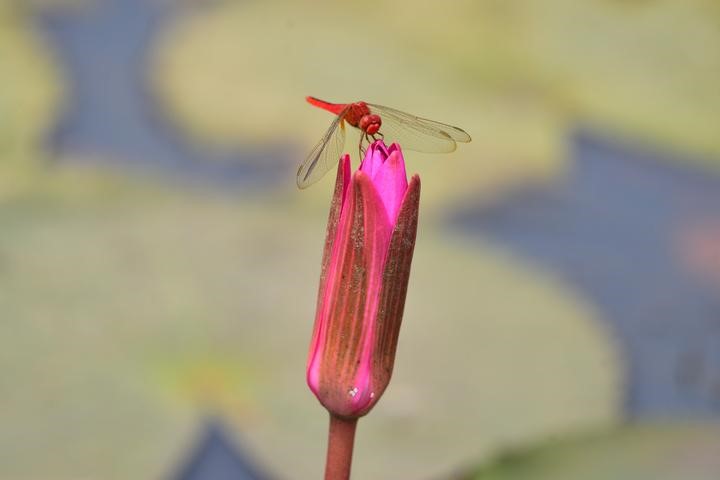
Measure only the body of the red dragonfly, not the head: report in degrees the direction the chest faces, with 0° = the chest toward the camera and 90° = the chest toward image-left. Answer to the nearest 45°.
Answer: approximately 315°
